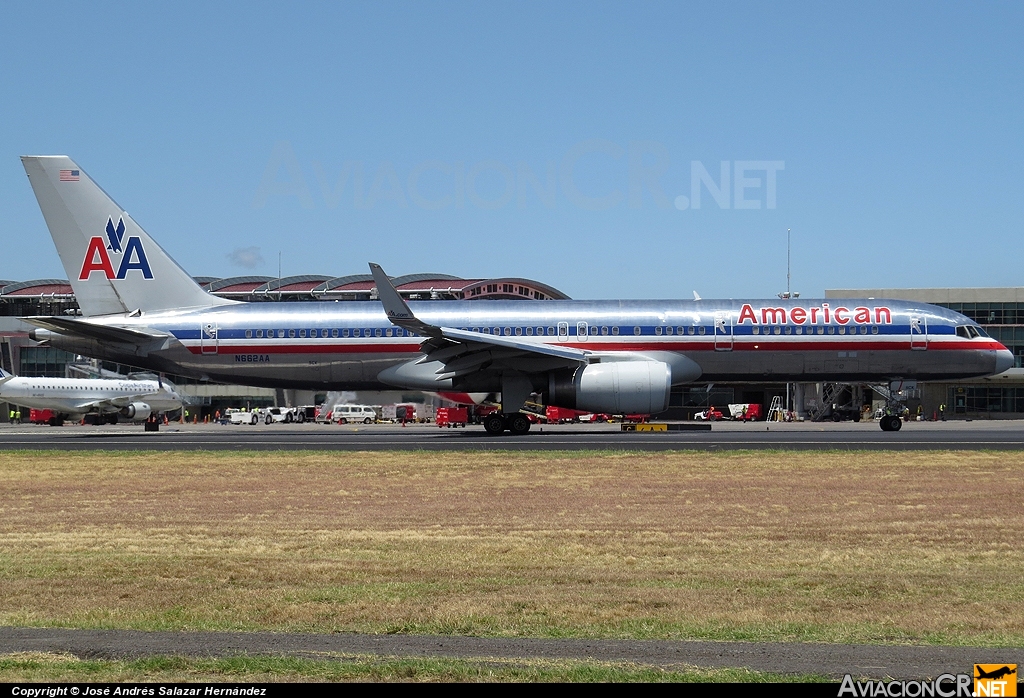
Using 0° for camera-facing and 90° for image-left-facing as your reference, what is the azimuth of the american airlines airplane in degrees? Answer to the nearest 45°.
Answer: approximately 270°
